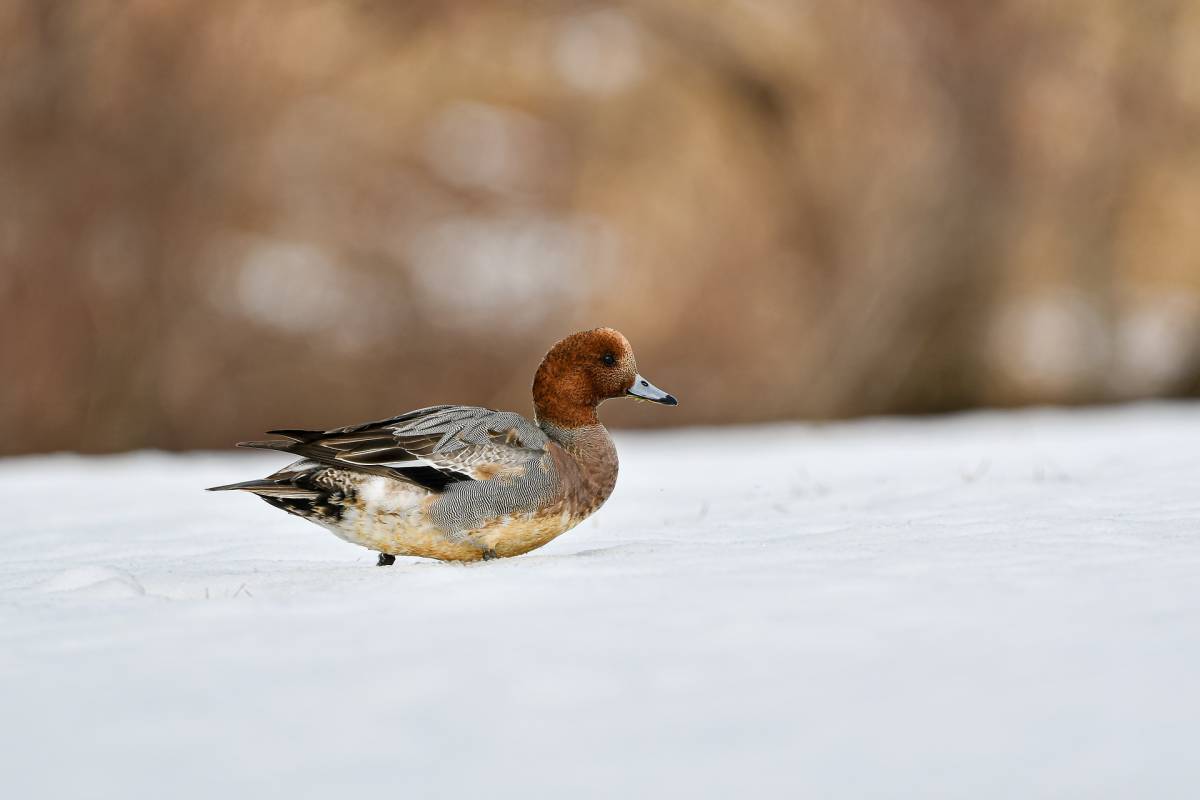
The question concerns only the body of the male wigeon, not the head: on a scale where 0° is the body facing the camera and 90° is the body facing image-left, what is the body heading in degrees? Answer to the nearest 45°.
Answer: approximately 270°
